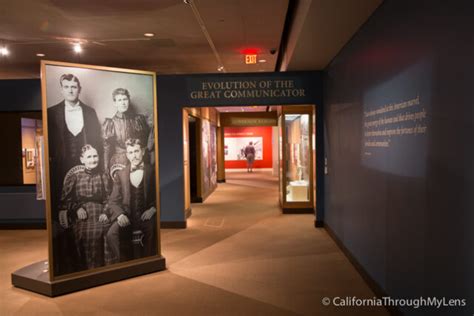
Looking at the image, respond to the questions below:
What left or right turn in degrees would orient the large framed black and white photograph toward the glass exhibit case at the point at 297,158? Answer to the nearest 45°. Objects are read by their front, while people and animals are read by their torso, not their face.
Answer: approximately 90° to its left

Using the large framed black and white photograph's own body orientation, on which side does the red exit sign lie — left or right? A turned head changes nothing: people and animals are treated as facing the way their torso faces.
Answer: on its left

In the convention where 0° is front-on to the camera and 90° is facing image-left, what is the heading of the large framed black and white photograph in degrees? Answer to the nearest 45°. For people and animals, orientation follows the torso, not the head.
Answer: approximately 315°
